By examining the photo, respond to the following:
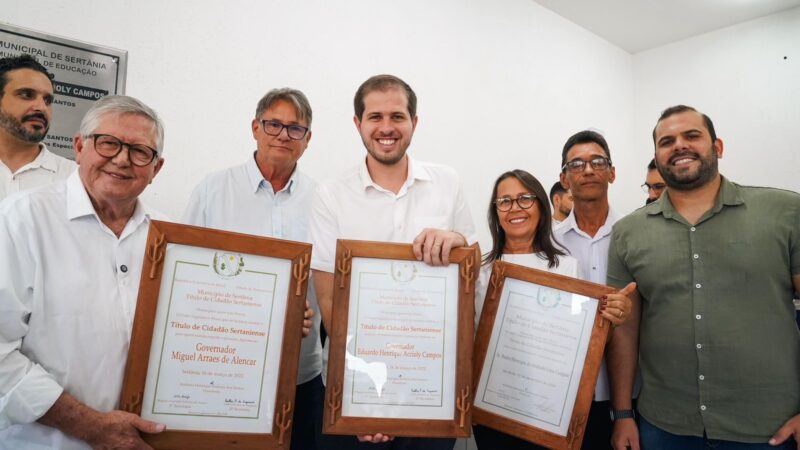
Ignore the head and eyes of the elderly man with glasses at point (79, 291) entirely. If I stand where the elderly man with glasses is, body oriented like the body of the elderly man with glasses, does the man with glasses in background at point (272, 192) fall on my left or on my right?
on my left

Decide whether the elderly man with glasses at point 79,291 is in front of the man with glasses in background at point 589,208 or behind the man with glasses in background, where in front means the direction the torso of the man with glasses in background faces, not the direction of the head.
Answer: in front

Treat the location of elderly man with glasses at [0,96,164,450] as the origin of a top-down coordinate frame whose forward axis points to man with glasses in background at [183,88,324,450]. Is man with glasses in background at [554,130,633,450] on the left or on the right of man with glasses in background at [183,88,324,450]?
right

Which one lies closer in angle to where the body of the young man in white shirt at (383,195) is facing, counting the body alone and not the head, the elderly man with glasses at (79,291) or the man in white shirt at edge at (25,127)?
the elderly man with glasses

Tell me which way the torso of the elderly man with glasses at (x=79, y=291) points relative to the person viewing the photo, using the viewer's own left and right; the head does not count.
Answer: facing the viewer and to the right of the viewer

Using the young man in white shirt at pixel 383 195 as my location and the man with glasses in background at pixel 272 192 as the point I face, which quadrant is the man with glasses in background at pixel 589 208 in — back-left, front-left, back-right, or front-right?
back-right

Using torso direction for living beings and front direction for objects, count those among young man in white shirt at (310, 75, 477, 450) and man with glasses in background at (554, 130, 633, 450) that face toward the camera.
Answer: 2

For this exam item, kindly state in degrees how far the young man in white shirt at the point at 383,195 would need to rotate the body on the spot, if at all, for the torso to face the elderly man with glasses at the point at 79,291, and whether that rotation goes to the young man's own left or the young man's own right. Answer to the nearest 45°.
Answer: approximately 45° to the young man's own right

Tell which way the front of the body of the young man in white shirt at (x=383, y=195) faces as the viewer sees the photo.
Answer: toward the camera
